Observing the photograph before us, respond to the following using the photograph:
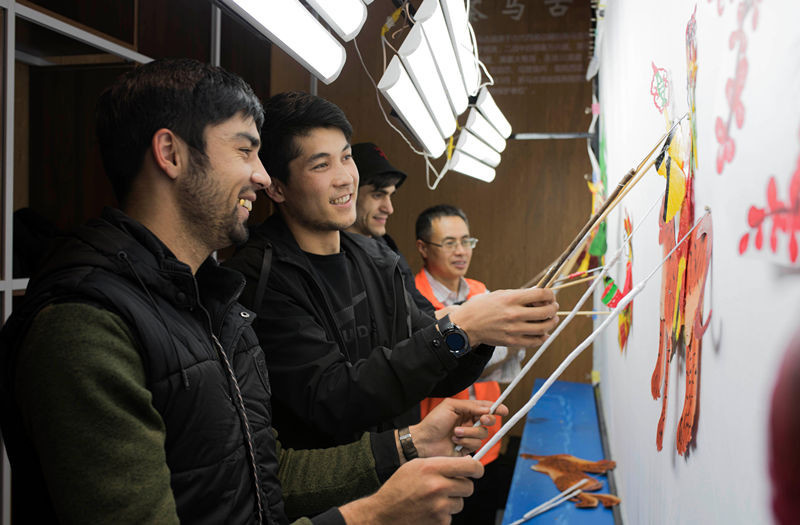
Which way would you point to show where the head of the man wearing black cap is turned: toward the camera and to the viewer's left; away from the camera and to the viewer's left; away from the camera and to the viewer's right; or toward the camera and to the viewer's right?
toward the camera and to the viewer's right

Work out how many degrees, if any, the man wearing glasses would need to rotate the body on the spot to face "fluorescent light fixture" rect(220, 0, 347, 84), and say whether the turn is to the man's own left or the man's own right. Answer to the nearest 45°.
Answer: approximately 45° to the man's own right

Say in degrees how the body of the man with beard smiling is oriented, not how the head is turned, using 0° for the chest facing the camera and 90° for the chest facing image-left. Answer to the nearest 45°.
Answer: approximately 270°

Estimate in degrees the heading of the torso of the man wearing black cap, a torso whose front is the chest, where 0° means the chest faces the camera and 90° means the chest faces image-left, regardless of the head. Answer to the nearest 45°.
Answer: approximately 315°

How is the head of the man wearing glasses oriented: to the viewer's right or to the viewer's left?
to the viewer's right

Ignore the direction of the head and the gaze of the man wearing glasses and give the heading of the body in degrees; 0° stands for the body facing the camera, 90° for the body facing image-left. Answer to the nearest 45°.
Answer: approximately 315°

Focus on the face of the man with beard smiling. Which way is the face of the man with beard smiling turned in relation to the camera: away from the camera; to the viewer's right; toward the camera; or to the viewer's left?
to the viewer's right

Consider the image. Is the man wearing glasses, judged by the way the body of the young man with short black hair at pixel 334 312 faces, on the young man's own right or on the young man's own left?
on the young man's own left
